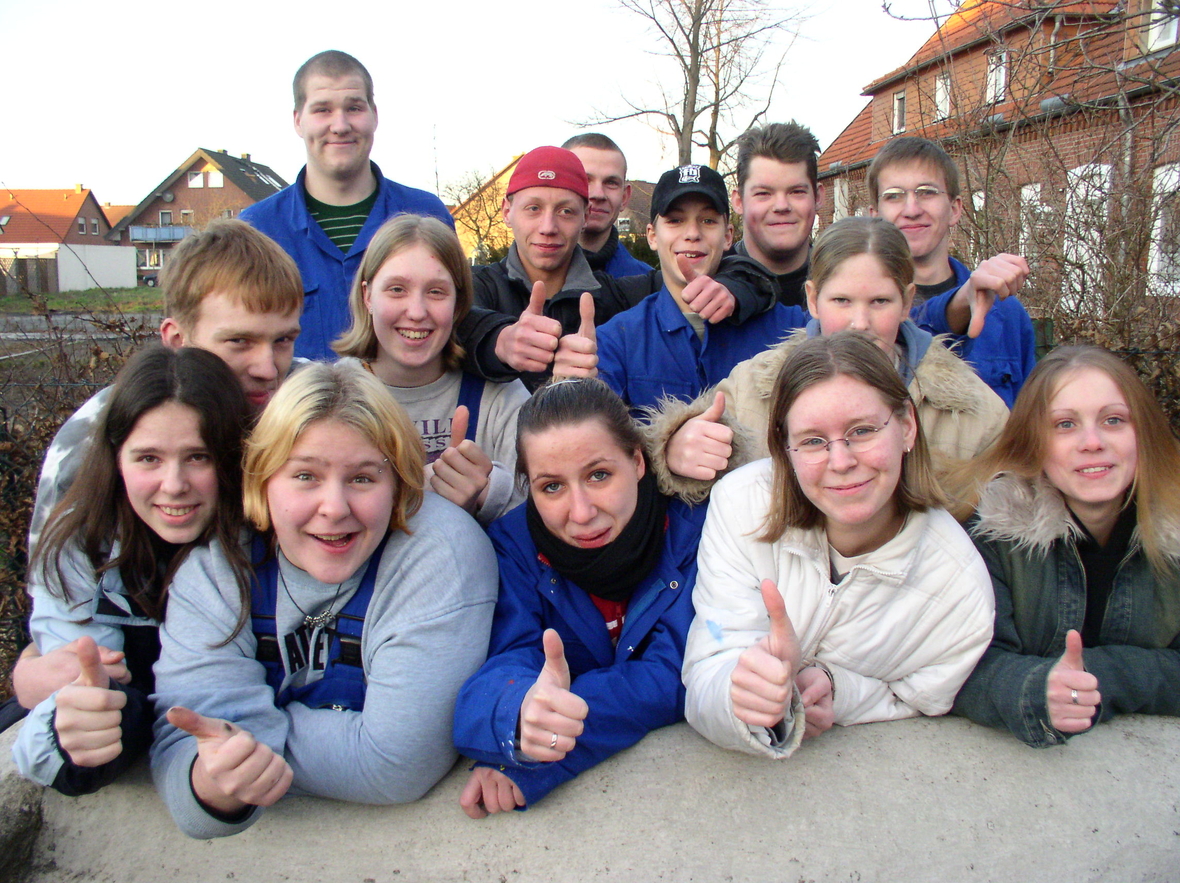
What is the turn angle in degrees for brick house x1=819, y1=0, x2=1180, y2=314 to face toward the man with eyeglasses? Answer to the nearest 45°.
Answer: approximately 45° to its left

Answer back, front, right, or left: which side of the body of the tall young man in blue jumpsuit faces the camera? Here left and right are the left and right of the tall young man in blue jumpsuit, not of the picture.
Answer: front

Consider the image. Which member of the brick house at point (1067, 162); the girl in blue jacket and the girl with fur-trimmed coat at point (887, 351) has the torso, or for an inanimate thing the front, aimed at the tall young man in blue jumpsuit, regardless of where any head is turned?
the brick house

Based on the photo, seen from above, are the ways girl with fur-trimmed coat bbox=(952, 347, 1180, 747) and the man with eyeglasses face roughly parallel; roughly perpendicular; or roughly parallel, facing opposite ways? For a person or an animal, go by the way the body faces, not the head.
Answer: roughly parallel

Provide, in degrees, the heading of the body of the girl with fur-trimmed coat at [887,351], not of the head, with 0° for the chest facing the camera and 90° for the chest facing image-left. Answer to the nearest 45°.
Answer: approximately 0°

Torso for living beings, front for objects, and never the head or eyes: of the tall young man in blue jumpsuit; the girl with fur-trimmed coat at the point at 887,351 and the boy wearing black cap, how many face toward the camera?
3

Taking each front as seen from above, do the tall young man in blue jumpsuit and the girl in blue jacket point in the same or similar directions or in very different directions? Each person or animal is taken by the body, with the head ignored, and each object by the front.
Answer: same or similar directions

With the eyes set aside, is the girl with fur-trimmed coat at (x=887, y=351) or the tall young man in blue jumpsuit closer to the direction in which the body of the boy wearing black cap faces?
the girl with fur-trimmed coat

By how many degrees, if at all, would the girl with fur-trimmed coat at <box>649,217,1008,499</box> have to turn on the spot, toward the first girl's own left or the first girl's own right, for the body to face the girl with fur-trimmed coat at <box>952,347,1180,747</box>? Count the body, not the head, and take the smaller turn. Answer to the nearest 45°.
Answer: approximately 45° to the first girl's own left

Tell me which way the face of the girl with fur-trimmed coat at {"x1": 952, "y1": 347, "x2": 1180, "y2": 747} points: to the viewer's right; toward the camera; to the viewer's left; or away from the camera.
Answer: toward the camera

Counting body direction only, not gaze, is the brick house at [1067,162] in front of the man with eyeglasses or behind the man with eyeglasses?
behind

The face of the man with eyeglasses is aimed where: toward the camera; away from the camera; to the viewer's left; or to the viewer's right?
toward the camera

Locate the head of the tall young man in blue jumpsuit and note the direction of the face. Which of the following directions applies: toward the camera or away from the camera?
toward the camera

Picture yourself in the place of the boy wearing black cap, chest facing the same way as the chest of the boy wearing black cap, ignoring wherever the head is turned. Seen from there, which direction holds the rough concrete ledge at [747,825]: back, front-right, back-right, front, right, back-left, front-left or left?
front

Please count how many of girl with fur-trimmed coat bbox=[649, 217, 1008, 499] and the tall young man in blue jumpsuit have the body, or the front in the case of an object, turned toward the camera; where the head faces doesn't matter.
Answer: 2

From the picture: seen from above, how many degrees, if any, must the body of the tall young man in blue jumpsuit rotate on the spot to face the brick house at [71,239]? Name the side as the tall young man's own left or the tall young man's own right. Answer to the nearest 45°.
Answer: approximately 180°

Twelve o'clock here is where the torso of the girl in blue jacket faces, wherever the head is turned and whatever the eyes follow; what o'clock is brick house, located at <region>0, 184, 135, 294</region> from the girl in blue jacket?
The brick house is roughly at 5 o'clock from the girl in blue jacket.
